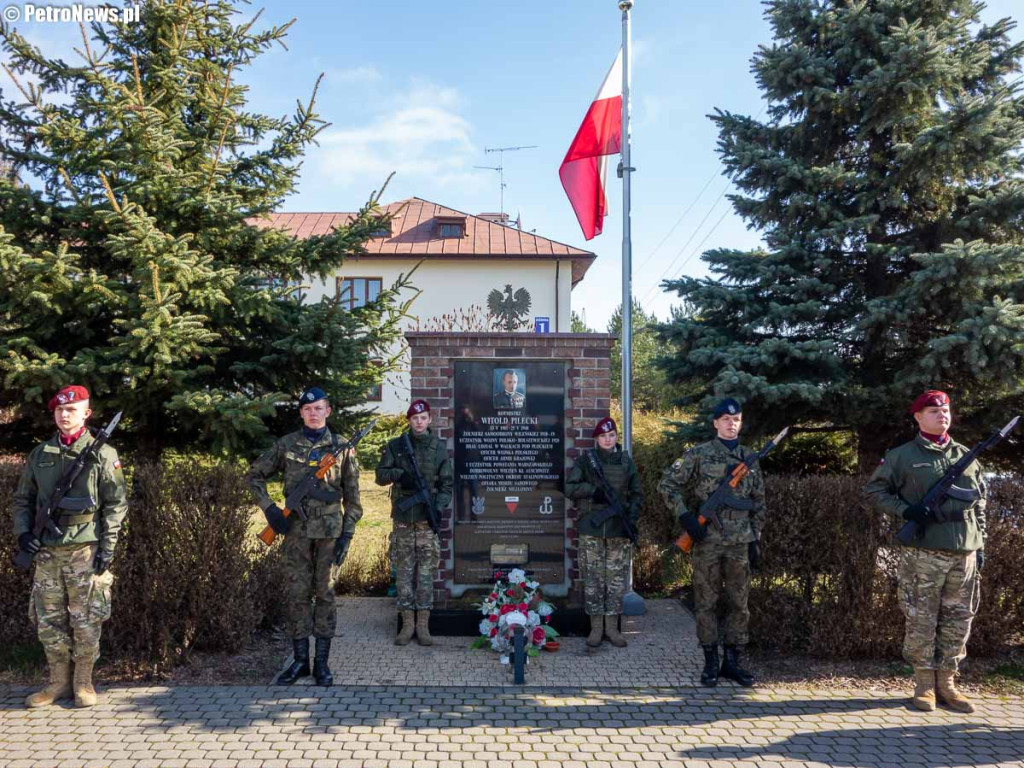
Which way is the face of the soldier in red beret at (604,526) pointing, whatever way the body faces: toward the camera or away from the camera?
toward the camera

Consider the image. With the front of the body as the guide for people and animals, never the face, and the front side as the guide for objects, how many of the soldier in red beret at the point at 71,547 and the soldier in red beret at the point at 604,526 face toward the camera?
2

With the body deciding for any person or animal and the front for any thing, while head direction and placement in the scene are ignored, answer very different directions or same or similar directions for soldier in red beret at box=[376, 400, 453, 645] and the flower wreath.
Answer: same or similar directions

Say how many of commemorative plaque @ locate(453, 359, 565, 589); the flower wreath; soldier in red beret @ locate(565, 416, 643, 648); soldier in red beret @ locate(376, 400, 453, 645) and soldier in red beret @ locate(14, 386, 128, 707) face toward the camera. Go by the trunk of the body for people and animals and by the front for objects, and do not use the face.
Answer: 5

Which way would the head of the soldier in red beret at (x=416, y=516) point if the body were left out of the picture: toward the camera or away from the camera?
toward the camera

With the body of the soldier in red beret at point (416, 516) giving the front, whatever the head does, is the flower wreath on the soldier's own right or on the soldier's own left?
on the soldier's own left

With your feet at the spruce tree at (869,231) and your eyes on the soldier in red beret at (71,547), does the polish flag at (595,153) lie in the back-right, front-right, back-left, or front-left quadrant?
front-right

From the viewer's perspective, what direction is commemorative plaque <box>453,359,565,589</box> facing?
toward the camera

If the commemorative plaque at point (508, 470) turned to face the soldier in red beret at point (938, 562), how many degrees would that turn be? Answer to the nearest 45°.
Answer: approximately 45° to its left

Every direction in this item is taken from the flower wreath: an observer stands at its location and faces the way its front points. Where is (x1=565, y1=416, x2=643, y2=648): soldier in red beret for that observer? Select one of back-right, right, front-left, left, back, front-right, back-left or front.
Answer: left

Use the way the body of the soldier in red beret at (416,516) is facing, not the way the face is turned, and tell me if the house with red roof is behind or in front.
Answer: behind

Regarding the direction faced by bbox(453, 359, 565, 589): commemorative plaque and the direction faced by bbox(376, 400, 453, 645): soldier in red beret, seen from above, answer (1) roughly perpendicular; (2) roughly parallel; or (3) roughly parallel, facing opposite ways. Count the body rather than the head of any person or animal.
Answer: roughly parallel

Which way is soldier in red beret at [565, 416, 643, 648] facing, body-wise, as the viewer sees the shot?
toward the camera

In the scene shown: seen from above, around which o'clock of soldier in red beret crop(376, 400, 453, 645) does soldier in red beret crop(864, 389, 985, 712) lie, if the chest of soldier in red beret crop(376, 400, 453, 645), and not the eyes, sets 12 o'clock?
soldier in red beret crop(864, 389, 985, 712) is roughly at 10 o'clock from soldier in red beret crop(376, 400, 453, 645).

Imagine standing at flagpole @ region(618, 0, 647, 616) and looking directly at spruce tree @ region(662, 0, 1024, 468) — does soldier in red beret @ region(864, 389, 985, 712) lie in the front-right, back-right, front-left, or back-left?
front-right
